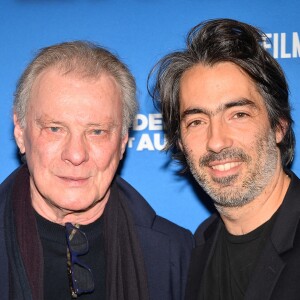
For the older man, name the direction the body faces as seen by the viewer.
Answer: toward the camera
